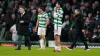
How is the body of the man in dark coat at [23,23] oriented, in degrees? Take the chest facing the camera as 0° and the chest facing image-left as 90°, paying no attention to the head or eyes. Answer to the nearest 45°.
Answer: approximately 45°
